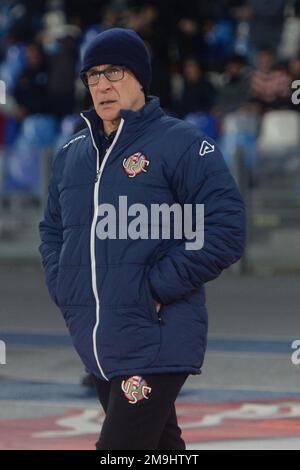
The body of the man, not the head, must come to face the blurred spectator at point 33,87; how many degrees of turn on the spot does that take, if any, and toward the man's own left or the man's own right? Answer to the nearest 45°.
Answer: approximately 135° to the man's own right

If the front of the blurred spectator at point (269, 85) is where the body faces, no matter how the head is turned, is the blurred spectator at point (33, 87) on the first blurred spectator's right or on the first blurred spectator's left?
on the first blurred spectator's right

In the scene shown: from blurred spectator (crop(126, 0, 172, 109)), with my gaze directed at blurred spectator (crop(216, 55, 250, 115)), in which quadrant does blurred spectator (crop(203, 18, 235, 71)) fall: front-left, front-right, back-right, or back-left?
front-left

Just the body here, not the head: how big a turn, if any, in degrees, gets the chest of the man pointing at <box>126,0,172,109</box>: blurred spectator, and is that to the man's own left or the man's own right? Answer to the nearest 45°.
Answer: approximately 135° to the man's own right

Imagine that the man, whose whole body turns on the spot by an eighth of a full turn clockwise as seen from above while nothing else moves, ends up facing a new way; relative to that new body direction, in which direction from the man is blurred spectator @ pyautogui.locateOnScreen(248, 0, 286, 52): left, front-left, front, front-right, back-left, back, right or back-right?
right

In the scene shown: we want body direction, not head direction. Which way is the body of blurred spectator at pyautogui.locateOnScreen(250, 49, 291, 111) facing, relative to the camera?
toward the camera

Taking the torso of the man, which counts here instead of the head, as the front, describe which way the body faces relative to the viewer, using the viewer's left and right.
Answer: facing the viewer and to the left of the viewer

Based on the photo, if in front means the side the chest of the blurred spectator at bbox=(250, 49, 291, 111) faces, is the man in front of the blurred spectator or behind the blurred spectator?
in front

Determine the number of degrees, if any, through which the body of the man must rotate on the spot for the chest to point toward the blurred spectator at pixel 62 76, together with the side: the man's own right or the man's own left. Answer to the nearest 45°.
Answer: approximately 135° to the man's own right

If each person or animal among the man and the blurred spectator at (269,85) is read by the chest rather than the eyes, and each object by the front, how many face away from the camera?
0

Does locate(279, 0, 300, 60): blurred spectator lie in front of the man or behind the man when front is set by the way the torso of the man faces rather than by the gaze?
behind

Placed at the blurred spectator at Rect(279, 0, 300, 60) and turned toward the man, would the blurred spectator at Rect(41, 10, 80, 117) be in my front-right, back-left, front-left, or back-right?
front-right

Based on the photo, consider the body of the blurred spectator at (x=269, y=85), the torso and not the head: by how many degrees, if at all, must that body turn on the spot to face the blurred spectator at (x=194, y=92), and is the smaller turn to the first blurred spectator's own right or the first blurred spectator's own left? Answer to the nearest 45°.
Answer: approximately 90° to the first blurred spectator's own right

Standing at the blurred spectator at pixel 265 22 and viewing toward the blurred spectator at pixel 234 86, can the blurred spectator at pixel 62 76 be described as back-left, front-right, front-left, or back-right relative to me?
front-right

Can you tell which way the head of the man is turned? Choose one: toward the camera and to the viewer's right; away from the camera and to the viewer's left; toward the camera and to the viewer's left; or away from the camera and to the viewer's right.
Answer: toward the camera and to the viewer's left
